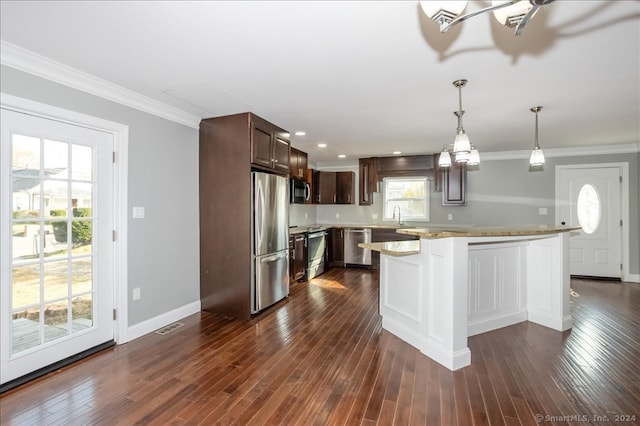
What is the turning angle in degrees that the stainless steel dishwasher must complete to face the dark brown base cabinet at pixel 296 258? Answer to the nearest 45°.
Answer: approximately 45° to its right

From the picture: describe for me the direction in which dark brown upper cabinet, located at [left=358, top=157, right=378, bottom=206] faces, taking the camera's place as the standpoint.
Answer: facing the viewer

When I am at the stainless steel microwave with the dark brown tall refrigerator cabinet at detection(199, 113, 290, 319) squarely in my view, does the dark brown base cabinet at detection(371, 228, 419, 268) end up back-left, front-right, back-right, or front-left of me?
back-left

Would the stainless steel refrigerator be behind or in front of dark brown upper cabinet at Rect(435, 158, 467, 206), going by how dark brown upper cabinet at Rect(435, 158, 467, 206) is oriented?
in front

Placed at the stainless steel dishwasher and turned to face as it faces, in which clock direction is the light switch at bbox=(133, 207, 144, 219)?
The light switch is roughly at 1 o'clock from the stainless steel dishwasher.

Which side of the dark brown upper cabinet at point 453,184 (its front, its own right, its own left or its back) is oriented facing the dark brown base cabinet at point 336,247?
right

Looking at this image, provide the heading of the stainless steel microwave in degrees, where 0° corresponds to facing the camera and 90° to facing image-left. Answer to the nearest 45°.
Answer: approximately 315°

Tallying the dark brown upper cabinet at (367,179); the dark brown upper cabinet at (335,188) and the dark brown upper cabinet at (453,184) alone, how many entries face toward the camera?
3

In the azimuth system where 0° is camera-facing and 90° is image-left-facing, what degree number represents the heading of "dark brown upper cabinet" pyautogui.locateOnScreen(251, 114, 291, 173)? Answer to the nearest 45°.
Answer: approximately 315°

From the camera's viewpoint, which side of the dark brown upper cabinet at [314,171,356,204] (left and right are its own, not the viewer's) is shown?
front

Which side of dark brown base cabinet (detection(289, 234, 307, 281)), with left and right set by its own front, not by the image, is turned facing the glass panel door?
right

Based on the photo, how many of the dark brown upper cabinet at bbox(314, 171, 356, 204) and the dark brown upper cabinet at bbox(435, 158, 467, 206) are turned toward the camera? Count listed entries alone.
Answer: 2
